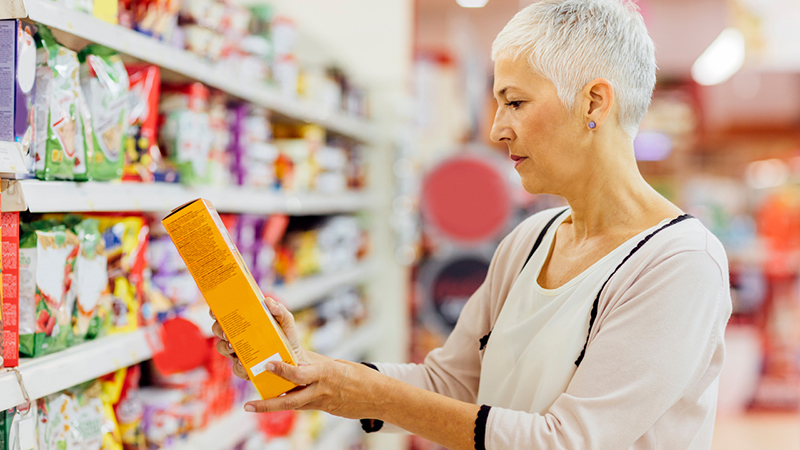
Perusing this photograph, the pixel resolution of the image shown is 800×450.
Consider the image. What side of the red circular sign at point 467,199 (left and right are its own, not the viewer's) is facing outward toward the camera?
front

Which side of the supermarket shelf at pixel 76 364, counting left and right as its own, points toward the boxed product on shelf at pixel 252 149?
left

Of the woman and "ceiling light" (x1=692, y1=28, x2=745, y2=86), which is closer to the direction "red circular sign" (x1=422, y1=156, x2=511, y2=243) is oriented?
the woman

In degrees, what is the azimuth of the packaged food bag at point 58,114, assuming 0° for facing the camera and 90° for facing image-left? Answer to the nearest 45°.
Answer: approximately 315°

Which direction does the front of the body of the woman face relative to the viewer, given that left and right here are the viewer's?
facing the viewer and to the left of the viewer

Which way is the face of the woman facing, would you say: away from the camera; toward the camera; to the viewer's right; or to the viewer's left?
to the viewer's left

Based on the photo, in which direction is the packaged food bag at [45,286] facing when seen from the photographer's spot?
facing the viewer and to the right of the viewer
